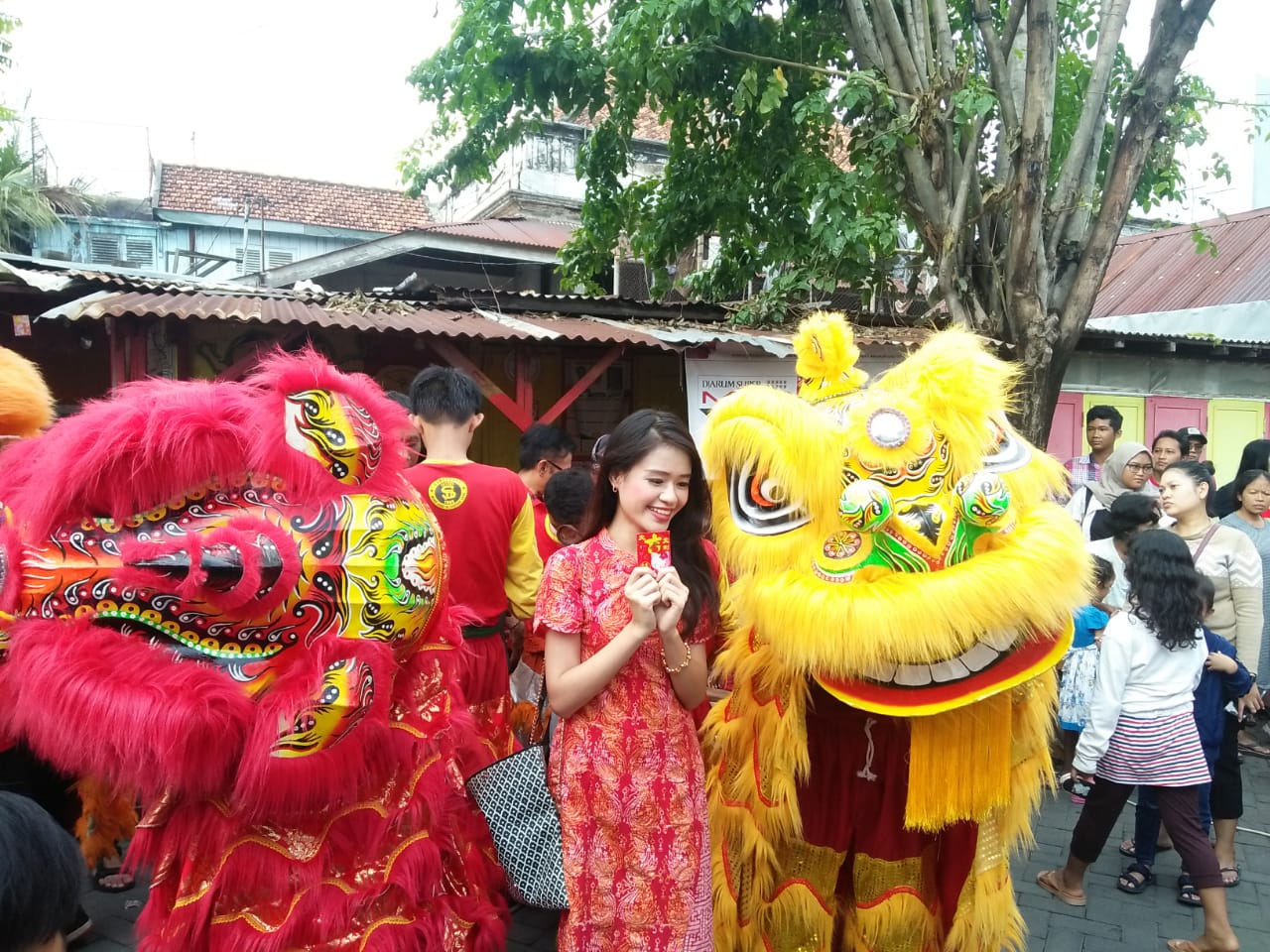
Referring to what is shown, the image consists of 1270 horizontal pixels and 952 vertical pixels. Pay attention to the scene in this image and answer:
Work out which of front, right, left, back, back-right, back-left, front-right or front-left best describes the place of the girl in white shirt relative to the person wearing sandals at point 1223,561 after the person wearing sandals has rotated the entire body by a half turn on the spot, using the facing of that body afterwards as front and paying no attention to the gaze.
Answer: back-right

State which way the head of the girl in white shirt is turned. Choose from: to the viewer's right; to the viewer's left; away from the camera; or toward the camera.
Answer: away from the camera

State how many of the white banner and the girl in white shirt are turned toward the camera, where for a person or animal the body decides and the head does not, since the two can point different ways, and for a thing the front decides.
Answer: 1

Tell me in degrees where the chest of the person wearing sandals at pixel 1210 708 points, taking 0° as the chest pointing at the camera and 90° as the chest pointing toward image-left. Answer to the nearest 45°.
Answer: approximately 45°

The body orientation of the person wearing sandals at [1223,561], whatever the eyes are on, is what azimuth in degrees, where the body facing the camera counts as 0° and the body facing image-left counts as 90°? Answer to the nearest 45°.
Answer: approximately 45°

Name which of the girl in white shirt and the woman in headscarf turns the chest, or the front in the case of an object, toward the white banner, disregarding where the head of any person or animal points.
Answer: the girl in white shirt

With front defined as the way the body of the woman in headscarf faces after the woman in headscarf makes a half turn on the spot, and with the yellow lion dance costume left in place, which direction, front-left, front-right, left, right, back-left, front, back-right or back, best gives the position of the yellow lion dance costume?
back-left

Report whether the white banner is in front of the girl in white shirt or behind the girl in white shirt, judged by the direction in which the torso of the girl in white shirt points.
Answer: in front

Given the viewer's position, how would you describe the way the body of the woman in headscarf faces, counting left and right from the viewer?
facing the viewer and to the right of the viewer

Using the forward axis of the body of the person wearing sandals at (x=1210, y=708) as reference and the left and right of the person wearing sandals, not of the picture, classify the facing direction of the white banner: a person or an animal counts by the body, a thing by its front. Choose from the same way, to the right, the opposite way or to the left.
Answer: to the left

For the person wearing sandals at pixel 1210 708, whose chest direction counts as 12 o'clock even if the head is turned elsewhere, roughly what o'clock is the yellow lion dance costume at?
The yellow lion dance costume is roughly at 11 o'clock from the person wearing sandals.

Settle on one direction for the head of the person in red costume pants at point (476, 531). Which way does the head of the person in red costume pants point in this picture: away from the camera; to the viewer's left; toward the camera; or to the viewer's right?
away from the camera

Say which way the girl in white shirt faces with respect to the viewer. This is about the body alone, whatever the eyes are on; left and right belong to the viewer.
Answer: facing away from the viewer and to the left of the viewer

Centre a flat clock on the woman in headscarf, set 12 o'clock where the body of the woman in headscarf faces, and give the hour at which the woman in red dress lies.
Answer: The woman in red dress is roughly at 2 o'clock from the woman in headscarf.

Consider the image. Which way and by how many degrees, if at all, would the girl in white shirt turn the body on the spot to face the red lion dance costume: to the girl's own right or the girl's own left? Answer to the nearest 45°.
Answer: approximately 90° to the girl's own left

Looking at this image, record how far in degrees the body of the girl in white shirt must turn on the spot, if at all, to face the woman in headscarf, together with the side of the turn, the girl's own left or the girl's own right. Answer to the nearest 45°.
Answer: approximately 45° to the girl's own right

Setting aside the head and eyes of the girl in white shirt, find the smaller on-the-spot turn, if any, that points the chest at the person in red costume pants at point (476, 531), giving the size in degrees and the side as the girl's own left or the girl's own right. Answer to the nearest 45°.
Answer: approximately 90° to the girl's own left

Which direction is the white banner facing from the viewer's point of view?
toward the camera

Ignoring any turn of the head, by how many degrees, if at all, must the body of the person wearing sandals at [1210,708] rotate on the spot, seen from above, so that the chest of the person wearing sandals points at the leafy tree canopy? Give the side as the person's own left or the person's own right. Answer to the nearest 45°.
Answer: approximately 90° to the person's own right

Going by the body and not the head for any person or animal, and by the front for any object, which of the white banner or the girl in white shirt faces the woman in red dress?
the white banner
